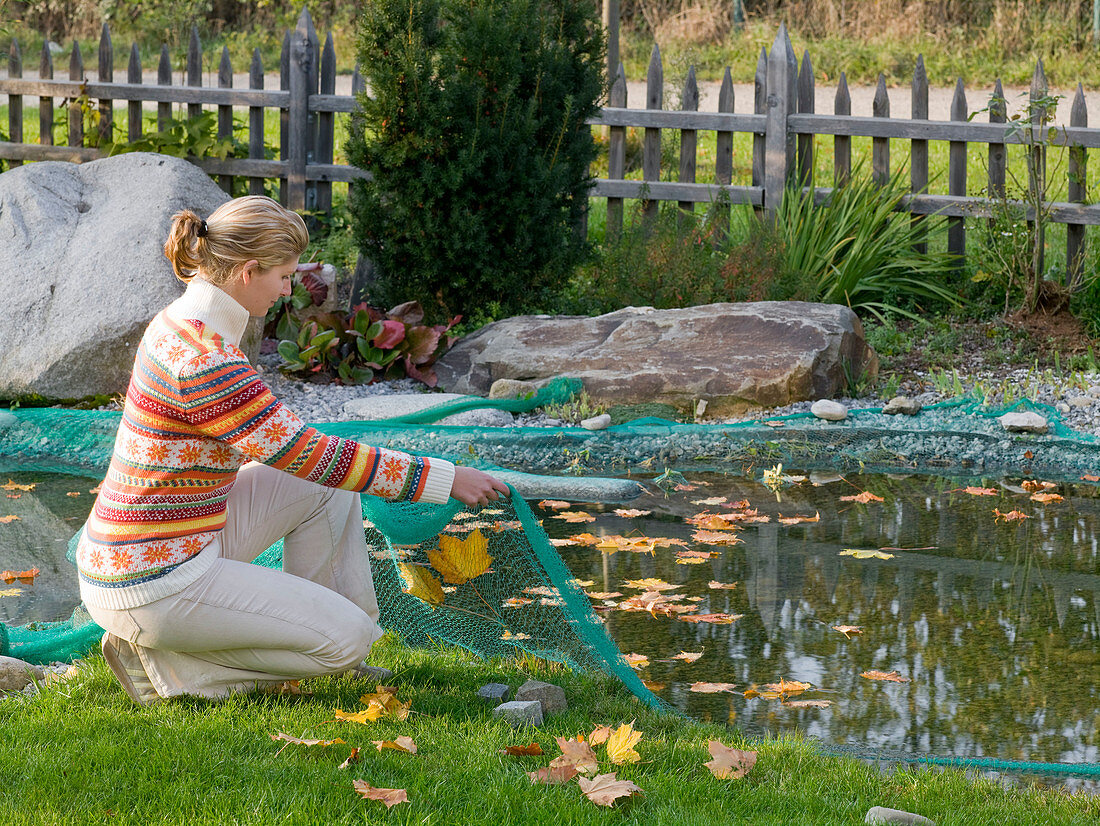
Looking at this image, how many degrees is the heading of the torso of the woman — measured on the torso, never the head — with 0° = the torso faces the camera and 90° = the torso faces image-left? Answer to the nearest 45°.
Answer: approximately 270°

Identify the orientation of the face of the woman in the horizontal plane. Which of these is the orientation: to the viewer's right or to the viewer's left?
to the viewer's right

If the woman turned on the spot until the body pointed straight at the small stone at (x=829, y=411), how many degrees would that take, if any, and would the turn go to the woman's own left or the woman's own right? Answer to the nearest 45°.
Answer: approximately 45° to the woman's own left

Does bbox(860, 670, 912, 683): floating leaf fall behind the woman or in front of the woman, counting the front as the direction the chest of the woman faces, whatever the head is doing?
in front

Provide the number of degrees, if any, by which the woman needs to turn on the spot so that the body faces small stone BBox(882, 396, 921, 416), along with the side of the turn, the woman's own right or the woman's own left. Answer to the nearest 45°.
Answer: approximately 45° to the woman's own left

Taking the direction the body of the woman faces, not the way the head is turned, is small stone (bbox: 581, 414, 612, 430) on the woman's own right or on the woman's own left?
on the woman's own left

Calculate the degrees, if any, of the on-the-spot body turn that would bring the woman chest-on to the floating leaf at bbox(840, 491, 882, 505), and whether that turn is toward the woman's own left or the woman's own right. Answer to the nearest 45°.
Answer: approximately 45° to the woman's own left

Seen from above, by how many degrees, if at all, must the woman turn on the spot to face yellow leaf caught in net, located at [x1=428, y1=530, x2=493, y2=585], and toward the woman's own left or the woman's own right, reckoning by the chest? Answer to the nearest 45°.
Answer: approximately 45° to the woman's own left
